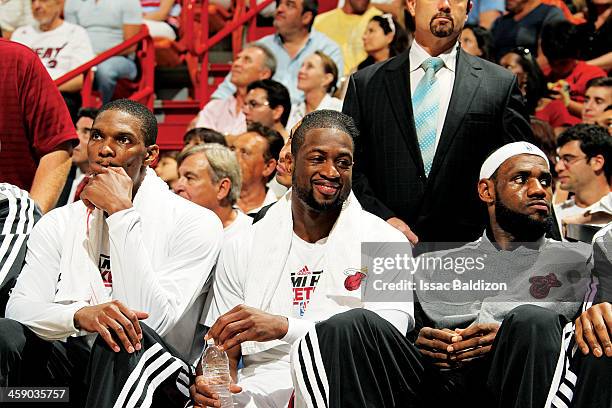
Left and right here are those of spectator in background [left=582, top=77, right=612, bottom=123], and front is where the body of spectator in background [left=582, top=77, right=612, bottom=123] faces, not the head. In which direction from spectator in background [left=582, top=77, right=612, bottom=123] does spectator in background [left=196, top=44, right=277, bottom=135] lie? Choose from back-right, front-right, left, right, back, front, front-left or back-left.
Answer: front-right

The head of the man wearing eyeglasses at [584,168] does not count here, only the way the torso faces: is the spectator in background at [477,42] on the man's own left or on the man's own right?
on the man's own right

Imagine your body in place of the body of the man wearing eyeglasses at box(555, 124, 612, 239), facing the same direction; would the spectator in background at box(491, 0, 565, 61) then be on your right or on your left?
on your right

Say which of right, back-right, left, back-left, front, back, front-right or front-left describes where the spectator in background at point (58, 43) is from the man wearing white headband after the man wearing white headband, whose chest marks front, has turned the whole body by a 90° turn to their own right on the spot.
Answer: front-right

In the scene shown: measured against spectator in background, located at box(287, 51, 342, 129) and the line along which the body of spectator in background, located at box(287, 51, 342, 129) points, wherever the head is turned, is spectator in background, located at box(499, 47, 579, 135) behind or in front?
behind

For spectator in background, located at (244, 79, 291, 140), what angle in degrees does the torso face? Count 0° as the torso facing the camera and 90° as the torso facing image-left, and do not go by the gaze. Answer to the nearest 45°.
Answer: approximately 45°

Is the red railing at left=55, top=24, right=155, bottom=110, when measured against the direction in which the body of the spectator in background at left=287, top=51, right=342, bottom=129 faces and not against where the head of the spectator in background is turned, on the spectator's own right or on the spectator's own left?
on the spectator's own right

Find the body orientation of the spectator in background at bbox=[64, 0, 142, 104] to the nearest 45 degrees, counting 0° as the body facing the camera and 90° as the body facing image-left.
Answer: approximately 45°

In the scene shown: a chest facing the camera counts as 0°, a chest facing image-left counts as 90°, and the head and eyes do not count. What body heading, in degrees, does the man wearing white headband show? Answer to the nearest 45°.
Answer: approximately 0°
